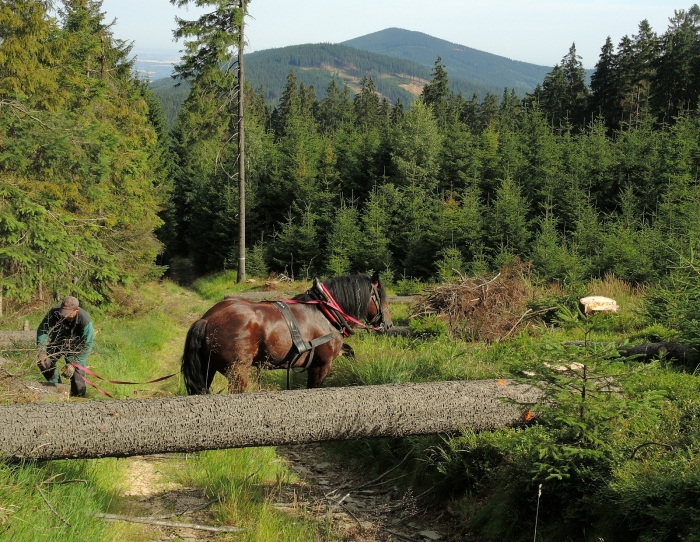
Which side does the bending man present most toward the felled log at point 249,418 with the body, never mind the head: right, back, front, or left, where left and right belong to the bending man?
front

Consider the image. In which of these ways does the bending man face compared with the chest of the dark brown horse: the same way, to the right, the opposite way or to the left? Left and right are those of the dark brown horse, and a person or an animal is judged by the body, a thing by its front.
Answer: to the right

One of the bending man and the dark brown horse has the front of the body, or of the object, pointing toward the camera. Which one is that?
the bending man

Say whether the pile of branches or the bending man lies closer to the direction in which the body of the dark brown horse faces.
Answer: the pile of branches

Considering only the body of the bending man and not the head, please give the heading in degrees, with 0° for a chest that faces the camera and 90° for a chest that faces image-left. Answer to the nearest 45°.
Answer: approximately 0°

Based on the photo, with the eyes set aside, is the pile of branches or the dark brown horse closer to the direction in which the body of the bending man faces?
the dark brown horse

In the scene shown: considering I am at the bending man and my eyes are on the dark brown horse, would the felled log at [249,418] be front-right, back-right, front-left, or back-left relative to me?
front-right

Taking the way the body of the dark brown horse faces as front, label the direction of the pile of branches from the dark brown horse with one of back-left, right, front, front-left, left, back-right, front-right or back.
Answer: front-left

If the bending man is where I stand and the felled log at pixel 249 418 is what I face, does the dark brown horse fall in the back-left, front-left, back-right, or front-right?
front-left

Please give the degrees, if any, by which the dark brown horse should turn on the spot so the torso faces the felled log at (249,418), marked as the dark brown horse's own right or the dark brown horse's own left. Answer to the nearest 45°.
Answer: approximately 90° to the dark brown horse's own right

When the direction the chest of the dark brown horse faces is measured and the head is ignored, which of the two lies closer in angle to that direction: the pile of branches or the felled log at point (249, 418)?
the pile of branches

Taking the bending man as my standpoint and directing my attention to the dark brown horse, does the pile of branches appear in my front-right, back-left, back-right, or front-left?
front-left

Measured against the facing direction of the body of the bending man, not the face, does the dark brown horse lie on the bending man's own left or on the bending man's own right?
on the bending man's own left

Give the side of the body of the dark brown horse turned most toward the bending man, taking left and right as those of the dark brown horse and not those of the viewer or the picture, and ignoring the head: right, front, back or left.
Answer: back

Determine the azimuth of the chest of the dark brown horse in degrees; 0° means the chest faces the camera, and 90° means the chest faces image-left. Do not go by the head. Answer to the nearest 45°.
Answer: approximately 270°
